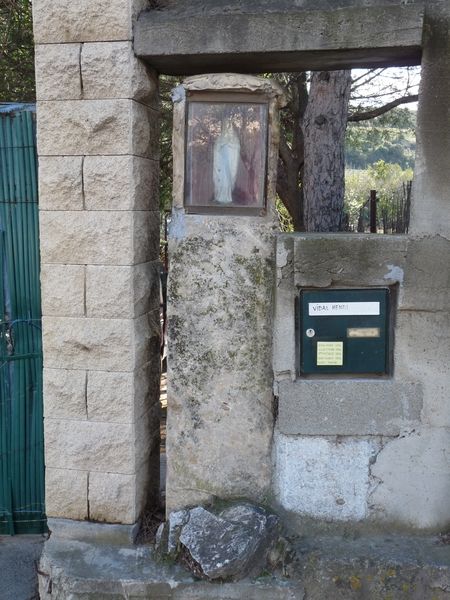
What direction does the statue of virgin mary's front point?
toward the camera

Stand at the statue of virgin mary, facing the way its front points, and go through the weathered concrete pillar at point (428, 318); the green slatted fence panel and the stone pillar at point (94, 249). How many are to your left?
1

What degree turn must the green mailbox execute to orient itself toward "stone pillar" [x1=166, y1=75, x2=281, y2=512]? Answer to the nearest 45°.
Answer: approximately 90° to its right

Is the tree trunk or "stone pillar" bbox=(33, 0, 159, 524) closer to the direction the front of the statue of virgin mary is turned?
the stone pillar

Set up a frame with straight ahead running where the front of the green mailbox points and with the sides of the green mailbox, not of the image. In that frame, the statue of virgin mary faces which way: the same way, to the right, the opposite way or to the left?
the same way

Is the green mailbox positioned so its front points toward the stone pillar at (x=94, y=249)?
no

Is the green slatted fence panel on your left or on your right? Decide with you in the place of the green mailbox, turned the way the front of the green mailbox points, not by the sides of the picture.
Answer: on your right

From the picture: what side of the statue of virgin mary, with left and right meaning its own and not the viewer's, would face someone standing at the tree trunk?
back

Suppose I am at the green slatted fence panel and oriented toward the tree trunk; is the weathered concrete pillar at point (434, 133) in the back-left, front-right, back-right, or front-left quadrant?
front-right

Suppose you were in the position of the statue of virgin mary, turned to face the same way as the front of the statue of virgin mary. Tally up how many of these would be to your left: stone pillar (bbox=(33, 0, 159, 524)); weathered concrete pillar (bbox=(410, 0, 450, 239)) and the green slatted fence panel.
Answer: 1

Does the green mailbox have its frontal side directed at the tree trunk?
no

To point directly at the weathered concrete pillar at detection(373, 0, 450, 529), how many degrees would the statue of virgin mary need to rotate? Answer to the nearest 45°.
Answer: approximately 90° to its left

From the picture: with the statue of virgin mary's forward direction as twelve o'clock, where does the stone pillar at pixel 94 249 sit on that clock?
The stone pillar is roughly at 3 o'clock from the statue of virgin mary.

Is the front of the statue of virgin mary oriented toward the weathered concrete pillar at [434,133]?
no

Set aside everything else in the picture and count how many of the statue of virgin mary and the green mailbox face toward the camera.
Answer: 2
